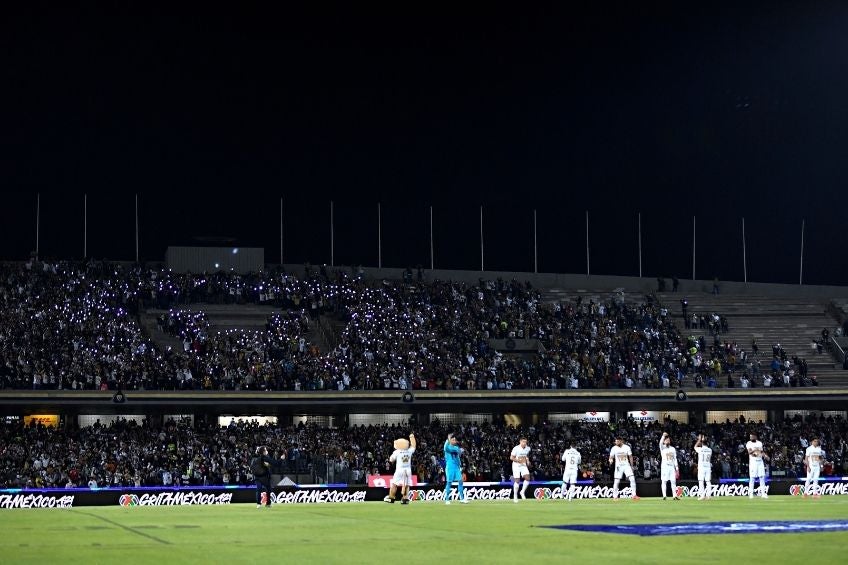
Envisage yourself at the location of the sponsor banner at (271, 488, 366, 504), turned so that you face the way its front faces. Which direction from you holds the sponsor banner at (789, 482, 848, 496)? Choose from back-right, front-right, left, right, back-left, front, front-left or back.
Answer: left

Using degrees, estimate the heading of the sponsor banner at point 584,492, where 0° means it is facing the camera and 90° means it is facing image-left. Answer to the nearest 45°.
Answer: approximately 0°

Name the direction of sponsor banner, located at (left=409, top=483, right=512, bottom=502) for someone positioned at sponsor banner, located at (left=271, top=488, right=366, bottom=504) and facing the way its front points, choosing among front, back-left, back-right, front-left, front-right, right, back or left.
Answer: left

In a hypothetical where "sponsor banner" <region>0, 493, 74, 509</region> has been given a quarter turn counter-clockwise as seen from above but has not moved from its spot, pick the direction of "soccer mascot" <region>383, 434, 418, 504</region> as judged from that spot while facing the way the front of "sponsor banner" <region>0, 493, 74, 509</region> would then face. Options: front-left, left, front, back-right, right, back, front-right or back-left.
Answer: front-right
